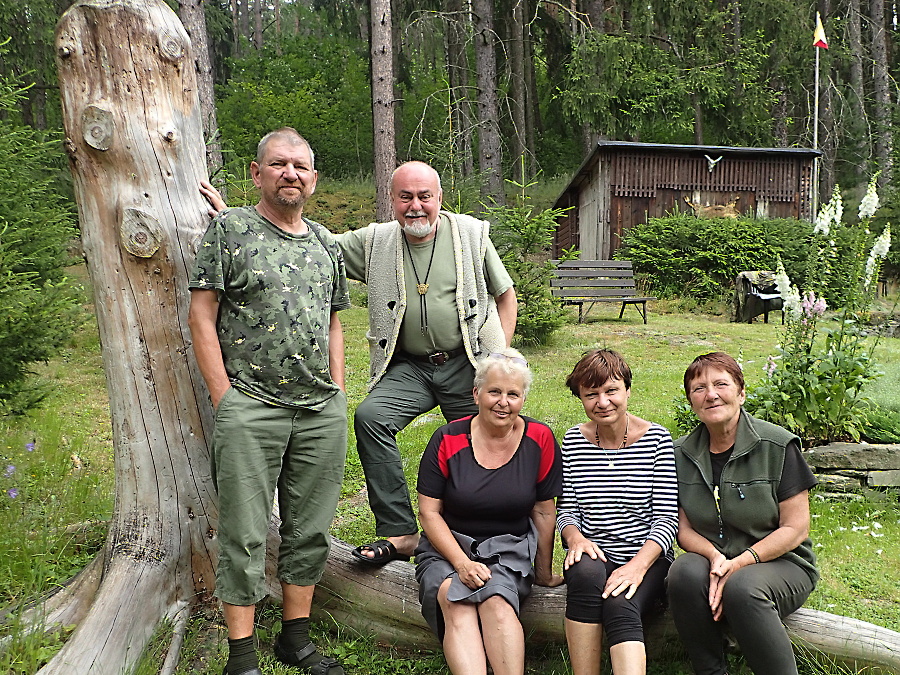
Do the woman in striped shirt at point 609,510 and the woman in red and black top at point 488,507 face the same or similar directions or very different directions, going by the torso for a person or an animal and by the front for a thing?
same or similar directions

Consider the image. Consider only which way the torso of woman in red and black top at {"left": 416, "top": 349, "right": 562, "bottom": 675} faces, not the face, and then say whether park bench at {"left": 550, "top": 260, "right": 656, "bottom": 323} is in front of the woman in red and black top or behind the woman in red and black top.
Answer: behind

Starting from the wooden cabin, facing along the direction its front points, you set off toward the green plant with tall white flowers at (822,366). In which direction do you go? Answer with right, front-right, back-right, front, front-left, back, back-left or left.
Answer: front

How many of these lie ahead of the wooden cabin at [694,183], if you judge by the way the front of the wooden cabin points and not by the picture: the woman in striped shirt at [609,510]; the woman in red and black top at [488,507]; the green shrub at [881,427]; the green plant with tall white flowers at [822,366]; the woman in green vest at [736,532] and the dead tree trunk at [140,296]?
6

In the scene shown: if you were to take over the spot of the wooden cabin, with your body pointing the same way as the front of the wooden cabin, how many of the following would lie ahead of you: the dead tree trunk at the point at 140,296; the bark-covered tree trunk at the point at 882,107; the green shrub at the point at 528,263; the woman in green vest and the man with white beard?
4

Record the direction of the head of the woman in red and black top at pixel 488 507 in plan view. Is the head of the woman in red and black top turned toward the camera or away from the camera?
toward the camera

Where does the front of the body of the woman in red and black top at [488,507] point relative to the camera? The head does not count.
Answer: toward the camera

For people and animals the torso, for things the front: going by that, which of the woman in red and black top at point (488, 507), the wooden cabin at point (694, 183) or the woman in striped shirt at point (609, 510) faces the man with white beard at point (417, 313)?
the wooden cabin

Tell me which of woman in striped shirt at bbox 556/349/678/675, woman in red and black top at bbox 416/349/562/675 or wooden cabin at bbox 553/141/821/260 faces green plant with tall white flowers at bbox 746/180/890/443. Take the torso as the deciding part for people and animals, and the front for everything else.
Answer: the wooden cabin

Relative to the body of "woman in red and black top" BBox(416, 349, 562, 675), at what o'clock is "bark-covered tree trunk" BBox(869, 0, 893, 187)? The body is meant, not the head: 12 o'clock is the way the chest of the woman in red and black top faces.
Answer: The bark-covered tree trunk is roughly at 7 o'clock from the woman in red and black top.

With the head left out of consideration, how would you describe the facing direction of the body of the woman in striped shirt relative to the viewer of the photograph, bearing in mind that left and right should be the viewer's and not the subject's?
facing the viewer

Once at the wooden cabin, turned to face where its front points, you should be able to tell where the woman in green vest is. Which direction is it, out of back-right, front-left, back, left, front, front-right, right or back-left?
front

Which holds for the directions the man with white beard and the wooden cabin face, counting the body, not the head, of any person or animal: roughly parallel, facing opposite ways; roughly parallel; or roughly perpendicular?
roughly parallel

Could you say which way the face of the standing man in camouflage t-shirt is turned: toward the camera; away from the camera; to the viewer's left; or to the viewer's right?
toward the camera

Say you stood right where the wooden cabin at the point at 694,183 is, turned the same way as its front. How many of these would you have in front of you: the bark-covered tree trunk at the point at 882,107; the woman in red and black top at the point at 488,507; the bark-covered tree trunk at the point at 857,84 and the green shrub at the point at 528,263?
2
